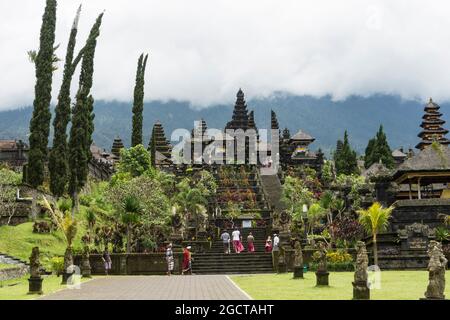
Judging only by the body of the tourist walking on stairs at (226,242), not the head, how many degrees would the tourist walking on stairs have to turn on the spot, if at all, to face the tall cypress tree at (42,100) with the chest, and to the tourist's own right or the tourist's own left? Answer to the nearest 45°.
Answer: approximately 90° to the tourist's own left

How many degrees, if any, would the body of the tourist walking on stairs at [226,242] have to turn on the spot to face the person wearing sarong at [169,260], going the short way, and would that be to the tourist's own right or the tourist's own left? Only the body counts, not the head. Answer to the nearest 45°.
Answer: approximately 135° to the tourist's own left

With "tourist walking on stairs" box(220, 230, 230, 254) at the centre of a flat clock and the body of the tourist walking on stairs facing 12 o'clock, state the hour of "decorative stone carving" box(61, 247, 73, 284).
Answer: The decorative stone carving is roughly at 7 o'clock from the tourist walking on stairs.

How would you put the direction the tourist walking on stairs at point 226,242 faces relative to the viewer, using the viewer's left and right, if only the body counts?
facing away from the viewer

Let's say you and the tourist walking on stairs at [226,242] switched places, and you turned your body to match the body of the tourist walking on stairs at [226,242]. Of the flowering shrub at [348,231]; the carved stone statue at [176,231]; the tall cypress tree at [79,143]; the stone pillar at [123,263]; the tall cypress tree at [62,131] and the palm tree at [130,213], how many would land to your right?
1

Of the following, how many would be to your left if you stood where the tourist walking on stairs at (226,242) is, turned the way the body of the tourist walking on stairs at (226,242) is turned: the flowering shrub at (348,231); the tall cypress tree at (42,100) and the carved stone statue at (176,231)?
2

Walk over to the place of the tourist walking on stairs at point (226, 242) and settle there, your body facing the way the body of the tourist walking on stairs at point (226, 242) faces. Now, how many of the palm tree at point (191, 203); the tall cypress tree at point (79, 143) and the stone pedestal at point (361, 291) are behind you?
1

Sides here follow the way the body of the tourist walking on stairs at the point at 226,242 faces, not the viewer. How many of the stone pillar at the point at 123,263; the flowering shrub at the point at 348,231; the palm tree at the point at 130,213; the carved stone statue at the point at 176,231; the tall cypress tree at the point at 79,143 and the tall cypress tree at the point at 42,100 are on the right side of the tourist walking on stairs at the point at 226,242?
1

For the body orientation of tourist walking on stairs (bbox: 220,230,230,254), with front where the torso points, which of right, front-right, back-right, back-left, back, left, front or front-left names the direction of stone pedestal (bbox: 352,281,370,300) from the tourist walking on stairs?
back

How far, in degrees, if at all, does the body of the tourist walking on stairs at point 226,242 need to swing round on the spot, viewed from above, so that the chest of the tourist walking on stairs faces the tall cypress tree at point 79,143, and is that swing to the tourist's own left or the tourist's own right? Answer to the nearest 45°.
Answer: approximately 45° to the tourist's own left

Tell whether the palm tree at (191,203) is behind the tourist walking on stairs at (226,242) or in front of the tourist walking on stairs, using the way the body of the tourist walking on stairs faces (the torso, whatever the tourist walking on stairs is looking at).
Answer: in front

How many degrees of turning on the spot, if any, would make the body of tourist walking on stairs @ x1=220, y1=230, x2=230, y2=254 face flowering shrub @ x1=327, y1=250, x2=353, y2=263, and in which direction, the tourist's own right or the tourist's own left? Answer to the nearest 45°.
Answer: approximately 135° to the tourist's own right

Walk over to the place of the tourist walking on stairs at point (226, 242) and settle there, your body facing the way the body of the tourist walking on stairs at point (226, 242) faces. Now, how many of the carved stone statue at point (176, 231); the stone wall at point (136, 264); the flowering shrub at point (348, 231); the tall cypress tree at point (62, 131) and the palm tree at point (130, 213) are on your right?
1

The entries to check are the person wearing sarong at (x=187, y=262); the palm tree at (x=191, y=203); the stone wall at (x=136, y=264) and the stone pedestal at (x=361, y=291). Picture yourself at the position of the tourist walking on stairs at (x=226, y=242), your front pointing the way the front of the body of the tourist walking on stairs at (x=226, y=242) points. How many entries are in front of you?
1

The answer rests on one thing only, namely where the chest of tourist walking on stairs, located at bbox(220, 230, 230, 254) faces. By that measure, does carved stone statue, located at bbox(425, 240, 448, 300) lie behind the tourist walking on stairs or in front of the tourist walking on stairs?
behind
